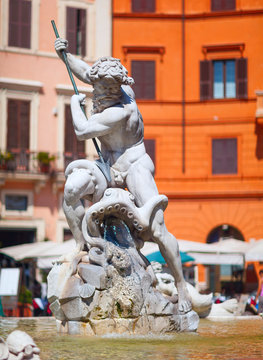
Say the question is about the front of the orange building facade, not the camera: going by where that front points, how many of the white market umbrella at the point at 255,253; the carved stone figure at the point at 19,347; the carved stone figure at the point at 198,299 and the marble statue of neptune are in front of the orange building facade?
4

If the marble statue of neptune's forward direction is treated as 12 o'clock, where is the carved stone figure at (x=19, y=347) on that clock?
The carved stone figure is roughly at 11 o'clock from the marble statue of neptune.

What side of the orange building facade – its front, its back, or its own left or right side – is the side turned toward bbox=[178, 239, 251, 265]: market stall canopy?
front

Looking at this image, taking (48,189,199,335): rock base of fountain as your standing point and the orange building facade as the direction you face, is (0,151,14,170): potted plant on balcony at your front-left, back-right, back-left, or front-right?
front-left

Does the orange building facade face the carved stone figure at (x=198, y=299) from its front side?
yes

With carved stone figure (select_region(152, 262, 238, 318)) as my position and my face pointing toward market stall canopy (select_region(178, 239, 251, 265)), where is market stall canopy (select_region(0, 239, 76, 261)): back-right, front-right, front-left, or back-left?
front-left

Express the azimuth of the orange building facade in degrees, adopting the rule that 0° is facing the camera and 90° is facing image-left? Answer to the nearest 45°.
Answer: approximately 0°

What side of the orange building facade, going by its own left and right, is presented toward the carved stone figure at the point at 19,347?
front

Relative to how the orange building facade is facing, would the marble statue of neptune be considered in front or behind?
in front

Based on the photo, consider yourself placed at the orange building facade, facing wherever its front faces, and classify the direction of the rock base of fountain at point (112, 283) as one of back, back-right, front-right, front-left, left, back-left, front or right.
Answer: front
